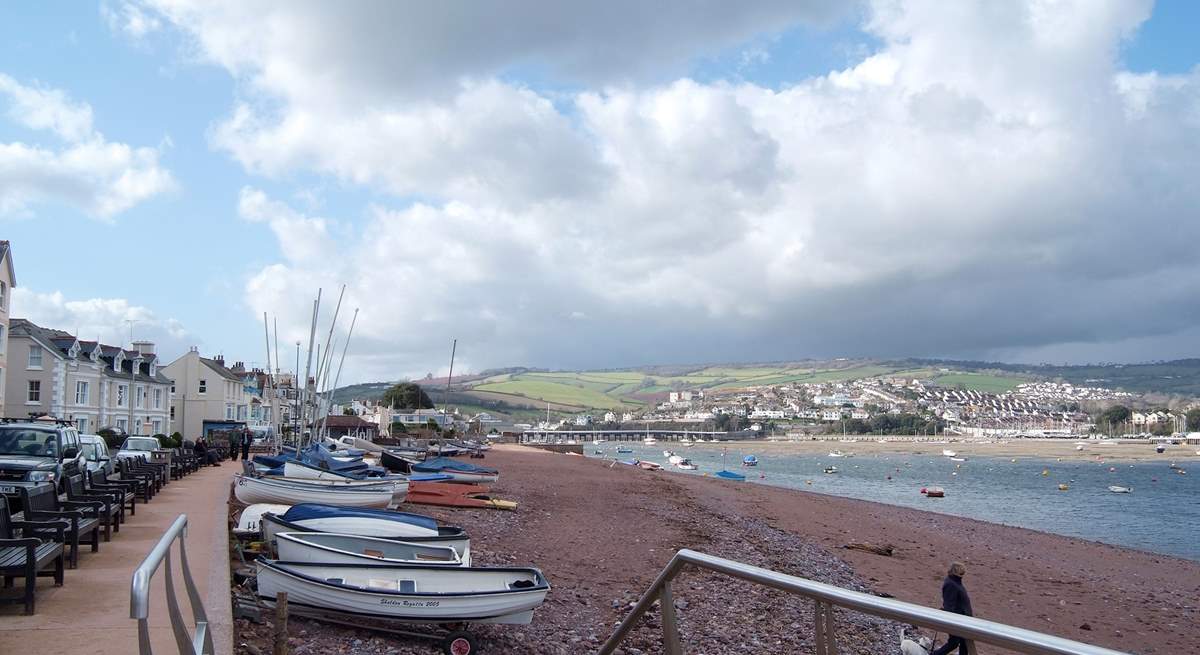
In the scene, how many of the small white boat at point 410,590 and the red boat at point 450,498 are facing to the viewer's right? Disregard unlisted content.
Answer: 1

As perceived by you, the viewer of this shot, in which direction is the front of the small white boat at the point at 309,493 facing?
facing to the left of the viewer

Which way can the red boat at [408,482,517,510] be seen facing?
to the viewer's right

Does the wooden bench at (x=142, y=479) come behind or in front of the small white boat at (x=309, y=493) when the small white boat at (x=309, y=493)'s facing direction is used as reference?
in front

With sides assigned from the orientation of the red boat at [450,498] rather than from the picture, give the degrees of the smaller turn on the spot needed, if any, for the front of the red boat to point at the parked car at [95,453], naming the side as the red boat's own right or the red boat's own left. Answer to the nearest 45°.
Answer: approximately 180°

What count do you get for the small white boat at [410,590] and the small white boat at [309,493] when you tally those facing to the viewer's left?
2

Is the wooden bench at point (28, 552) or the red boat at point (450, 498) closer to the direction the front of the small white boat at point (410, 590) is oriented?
the wooden bench

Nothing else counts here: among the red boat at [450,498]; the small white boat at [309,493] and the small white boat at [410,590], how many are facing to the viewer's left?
2

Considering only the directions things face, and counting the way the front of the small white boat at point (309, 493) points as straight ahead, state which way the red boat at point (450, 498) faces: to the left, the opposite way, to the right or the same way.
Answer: the opposite way

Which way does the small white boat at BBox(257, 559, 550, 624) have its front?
to the viewer's left

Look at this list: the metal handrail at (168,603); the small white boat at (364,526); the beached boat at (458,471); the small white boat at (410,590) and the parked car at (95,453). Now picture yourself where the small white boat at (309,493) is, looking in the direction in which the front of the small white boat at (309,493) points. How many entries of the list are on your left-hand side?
3
